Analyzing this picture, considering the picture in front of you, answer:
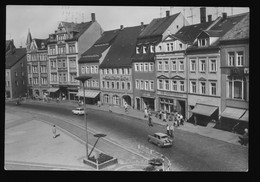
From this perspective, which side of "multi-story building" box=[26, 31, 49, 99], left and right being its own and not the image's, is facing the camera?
front

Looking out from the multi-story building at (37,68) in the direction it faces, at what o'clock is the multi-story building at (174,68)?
the multi-story building at (174,68) is roughly at 10 o'clock from the multi-story building at (37,68).

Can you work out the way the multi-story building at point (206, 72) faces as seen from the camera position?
facing the viewer and to the left of the viewer

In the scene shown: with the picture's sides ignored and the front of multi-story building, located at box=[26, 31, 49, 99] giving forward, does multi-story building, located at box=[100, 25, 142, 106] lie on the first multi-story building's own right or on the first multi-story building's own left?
on the first multi-story building's own left
